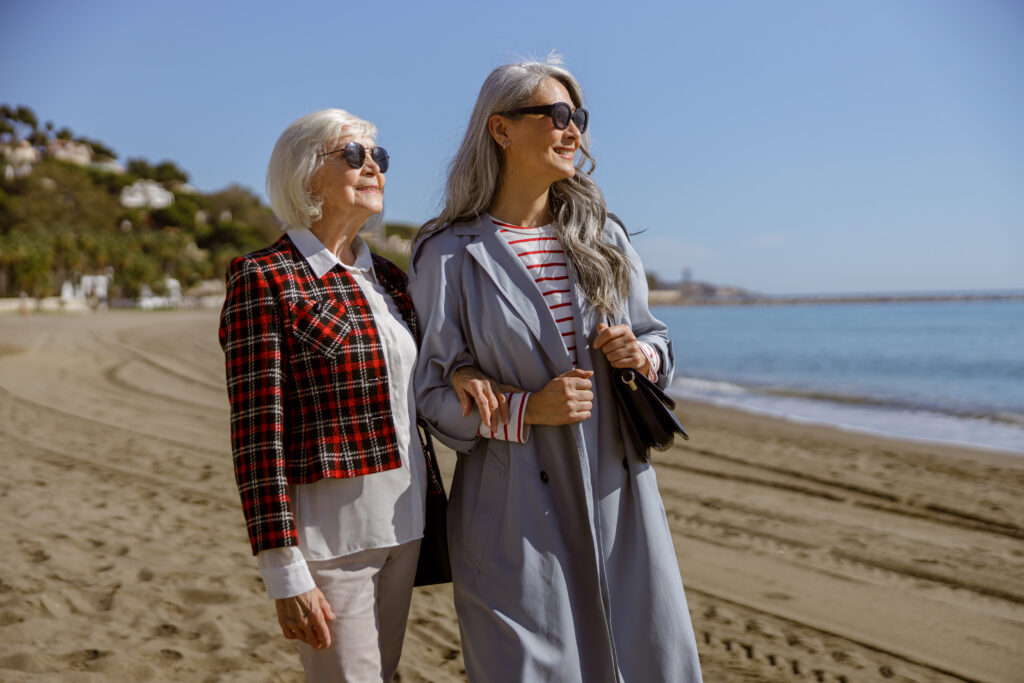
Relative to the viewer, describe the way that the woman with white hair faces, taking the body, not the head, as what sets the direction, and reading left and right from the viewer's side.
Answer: facing the viewer and to the right of the viewer

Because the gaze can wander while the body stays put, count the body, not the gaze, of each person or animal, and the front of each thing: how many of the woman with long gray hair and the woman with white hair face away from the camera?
0
